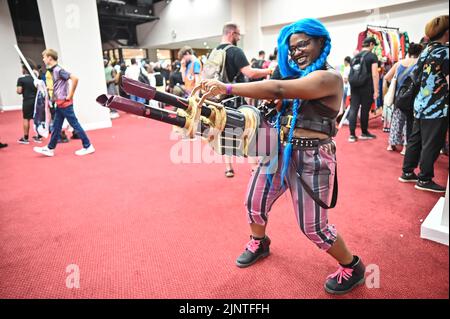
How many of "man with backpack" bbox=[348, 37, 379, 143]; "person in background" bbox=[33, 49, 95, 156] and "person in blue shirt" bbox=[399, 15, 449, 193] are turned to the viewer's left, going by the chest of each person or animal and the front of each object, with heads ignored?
1

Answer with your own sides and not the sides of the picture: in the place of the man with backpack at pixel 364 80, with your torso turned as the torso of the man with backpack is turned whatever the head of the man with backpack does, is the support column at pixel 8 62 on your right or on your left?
on your left

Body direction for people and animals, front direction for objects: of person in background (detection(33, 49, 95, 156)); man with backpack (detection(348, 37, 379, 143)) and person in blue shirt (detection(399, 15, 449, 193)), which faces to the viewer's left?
the person in background

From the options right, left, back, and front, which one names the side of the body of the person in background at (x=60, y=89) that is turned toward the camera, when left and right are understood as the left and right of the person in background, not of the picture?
left

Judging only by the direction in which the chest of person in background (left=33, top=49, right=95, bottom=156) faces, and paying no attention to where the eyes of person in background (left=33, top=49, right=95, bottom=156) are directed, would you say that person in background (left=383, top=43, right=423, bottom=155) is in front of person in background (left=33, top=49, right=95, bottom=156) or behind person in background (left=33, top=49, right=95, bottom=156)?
behind

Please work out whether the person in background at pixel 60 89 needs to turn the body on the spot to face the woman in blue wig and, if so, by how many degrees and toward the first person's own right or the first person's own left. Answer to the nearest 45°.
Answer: approximately 90° to the first person's own left
